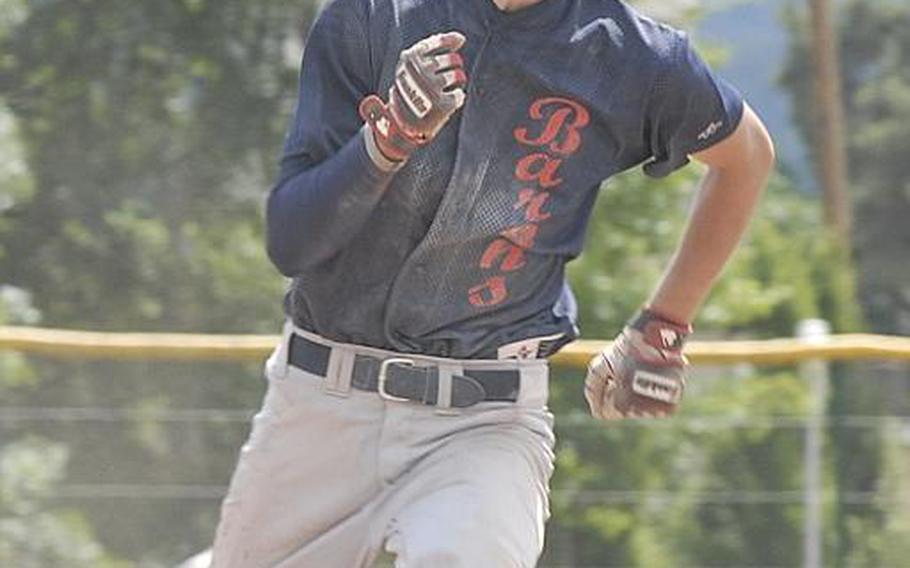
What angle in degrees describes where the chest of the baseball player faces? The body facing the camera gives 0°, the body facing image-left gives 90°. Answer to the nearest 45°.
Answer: approximately 0°

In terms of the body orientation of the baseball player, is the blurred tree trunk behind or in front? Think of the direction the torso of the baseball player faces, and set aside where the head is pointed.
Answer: behind
